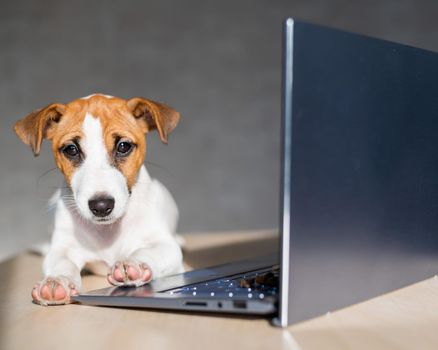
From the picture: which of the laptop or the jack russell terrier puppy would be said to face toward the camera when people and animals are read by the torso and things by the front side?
the jack russell terrier puppy

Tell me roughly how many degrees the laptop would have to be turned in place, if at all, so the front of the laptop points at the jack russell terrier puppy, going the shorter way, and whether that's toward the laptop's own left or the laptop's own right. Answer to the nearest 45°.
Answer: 0° — it already faces it

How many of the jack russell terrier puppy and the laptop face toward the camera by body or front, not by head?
1

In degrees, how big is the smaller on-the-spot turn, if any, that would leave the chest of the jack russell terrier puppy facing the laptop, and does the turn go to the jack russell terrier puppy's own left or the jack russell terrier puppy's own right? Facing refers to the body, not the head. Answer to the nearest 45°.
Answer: approximately 45° to the jack russell terrier puppy's own left

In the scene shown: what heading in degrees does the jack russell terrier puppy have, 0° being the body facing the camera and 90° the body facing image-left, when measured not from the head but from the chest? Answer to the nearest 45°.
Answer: approximately 0°

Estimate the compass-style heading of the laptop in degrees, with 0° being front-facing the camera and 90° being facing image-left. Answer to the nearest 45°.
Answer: approximately 135°
